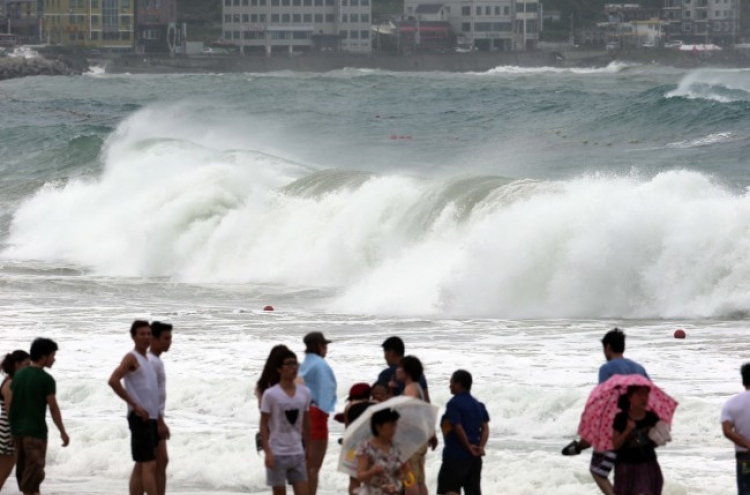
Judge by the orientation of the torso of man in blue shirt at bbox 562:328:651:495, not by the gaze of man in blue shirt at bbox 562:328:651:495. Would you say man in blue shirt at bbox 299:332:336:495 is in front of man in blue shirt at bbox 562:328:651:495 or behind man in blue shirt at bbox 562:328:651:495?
in front

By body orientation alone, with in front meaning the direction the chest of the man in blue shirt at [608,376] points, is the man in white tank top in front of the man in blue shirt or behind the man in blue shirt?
in front
